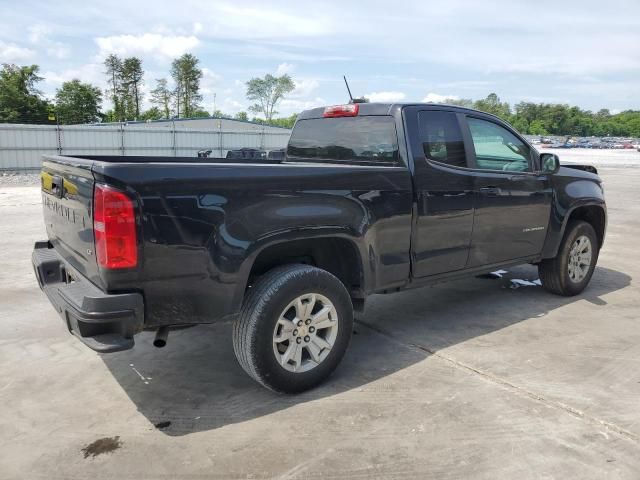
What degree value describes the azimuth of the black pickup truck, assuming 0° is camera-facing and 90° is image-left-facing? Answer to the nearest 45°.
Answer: approximately 225°

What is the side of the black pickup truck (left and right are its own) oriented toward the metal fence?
left
